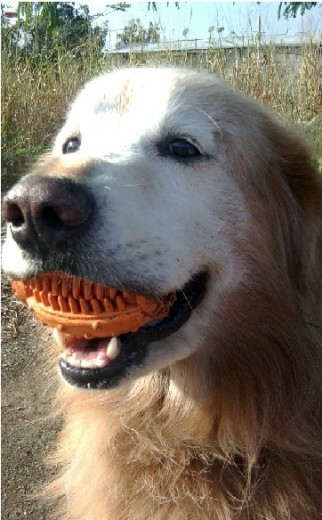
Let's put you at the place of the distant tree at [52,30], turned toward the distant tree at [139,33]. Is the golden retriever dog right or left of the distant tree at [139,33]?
right

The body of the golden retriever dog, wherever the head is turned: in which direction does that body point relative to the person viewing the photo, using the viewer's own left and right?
facing the viewer and to the left of the viewer

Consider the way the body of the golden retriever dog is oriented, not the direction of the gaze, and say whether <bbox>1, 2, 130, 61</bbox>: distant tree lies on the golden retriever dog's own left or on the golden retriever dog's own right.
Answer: on the golden retriever dog's own right

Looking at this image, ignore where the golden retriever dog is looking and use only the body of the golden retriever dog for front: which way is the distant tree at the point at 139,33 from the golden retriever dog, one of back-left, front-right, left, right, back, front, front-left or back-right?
back-right
